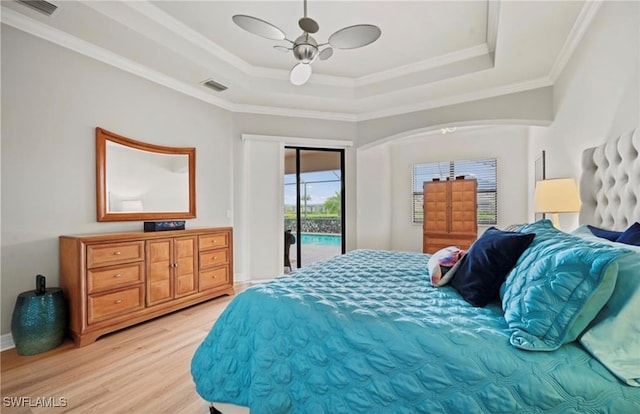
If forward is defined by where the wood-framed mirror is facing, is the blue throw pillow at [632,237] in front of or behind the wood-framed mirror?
in front

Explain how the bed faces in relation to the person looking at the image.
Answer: facing to the left of the viewer

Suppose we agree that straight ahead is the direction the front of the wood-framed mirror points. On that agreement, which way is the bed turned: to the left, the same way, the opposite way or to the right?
the opposite way

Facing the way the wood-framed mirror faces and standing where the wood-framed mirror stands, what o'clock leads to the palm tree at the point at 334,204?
The palm tree is roughly at 10 o'clock from the wood-framed mirror.

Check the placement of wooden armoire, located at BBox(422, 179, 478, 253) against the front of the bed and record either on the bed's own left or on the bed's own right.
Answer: on the bed's own right

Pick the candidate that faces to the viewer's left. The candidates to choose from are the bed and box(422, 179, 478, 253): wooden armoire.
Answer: the bed

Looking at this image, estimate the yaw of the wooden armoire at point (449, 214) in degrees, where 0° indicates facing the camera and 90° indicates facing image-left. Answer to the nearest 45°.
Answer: approximately 0°

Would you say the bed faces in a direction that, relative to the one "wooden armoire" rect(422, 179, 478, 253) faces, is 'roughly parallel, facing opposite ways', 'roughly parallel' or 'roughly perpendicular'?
roughly perpendicular

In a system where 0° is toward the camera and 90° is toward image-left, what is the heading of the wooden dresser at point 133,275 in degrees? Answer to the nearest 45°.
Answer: approximately 315°

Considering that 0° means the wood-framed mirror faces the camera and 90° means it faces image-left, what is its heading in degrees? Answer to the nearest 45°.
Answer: approximately 315°

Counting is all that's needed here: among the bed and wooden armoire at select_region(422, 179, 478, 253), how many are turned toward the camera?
1

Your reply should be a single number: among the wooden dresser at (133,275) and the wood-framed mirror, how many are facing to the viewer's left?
0

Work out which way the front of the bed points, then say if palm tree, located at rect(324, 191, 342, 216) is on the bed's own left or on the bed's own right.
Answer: on the bed's own right

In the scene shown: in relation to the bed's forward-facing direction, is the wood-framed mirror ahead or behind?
ahead

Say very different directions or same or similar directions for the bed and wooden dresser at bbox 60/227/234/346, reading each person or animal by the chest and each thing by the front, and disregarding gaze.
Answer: very different directions

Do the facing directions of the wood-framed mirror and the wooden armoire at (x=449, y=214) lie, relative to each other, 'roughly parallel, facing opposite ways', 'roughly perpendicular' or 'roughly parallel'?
roughly perpendicular

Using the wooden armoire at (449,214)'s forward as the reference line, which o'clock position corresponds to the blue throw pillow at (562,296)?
The blue throw pillow is roughly at 12 o'clock from the wooden armoire.
